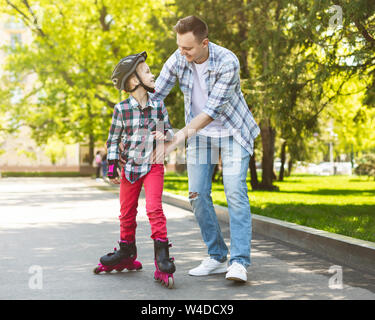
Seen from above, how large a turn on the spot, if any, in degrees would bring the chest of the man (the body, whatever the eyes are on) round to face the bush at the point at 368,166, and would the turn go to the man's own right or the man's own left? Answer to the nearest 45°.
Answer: approximately 135° to the man's own right

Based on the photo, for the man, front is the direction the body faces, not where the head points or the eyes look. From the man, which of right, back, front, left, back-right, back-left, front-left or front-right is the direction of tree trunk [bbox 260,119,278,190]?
back-right

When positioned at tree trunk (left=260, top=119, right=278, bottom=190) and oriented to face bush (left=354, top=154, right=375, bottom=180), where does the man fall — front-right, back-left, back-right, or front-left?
back-right

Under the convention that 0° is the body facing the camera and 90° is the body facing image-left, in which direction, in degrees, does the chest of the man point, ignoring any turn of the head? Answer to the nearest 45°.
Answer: approximately 45°
